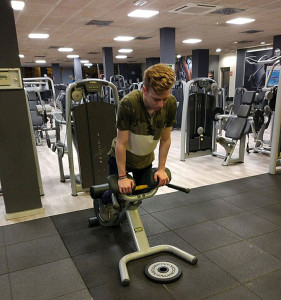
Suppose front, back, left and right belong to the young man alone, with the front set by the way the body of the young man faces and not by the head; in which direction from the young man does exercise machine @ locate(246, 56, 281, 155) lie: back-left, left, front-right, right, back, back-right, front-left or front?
left

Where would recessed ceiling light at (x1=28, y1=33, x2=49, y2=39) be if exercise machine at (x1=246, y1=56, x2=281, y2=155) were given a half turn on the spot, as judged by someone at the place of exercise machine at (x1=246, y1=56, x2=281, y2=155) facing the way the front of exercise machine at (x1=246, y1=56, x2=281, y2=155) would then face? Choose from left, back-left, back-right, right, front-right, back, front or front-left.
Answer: back-left

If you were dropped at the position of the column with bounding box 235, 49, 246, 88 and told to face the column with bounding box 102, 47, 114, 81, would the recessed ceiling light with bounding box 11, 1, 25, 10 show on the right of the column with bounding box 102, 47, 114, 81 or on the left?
left

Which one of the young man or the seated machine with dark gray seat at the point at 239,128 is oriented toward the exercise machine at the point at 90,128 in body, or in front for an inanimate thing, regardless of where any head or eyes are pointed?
the seated machine with dark gray seat

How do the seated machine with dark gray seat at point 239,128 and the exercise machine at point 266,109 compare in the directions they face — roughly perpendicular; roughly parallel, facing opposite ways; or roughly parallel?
roughly parallel

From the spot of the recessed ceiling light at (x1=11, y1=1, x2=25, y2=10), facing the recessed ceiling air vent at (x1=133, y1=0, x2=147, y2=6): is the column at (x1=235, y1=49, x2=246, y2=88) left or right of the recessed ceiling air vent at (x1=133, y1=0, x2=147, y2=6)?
left

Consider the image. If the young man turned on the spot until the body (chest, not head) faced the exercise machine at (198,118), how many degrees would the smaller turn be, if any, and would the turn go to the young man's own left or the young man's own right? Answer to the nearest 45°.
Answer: approximately 135° to the young man's own left

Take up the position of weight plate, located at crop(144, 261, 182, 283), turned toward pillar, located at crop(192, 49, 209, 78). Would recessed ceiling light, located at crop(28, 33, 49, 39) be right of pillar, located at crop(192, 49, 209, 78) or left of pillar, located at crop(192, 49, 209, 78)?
left

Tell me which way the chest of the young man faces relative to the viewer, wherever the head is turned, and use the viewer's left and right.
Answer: facing the viewer and to the right of the viewer

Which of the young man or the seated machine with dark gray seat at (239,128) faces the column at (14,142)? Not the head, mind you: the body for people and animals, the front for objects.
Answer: the seated machine with dark gray seat

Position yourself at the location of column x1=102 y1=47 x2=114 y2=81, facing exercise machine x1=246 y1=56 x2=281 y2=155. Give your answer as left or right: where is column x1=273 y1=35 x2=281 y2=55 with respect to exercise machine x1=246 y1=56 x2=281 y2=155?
left

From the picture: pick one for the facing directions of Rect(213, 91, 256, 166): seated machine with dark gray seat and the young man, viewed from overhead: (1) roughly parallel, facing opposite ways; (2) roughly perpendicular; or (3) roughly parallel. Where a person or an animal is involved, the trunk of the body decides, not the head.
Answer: roughly perpendicular

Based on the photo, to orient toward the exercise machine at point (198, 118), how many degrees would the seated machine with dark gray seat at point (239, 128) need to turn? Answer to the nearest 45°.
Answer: approximately 45° to its right

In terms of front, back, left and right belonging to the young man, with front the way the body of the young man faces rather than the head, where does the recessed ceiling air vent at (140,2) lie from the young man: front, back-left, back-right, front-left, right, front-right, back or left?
back-left

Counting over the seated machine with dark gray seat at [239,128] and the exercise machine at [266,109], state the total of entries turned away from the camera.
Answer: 0

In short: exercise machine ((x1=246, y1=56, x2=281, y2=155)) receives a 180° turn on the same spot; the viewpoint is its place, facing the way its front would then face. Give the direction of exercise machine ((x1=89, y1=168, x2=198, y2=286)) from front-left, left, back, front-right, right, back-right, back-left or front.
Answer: back-right

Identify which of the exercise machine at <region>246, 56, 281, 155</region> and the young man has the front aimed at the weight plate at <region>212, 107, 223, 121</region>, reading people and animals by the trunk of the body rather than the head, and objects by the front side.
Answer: the exercise machine

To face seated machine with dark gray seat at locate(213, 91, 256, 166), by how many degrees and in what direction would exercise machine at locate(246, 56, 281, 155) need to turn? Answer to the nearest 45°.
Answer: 0° — it already faces it
